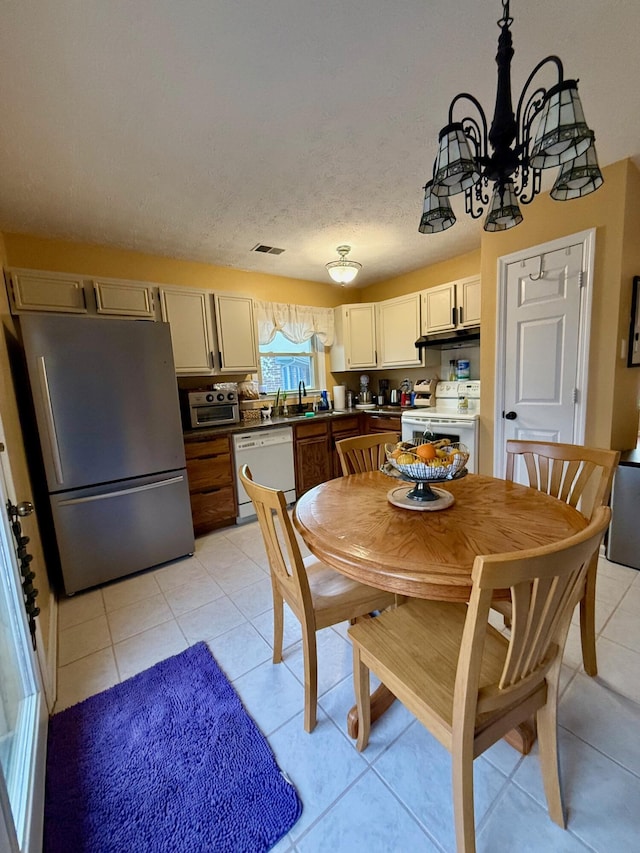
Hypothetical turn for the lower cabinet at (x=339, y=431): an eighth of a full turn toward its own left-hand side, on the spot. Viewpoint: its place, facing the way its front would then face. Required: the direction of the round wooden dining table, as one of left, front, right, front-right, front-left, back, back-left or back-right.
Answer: front

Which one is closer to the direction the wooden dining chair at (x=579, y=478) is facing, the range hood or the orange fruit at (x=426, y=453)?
the orange fruit

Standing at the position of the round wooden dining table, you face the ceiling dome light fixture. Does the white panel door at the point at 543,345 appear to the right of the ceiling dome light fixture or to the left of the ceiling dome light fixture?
right

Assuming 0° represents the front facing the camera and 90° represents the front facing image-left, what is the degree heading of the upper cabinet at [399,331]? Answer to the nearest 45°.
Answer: approximately 45°

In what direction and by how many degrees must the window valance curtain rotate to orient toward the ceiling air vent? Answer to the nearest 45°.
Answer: approximately 45° to its right

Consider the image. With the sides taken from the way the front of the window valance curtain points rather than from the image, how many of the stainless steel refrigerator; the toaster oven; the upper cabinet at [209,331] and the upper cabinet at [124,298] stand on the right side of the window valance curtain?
4

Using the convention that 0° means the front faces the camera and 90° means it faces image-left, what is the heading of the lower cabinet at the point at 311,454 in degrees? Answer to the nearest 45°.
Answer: approximately 315°

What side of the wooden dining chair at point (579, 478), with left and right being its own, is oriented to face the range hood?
right

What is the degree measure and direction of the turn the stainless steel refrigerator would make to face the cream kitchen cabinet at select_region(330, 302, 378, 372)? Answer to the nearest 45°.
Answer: approximately 45° to its left

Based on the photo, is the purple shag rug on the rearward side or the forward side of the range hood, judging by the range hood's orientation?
on the forward side

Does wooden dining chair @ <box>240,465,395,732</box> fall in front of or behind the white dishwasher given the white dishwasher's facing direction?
in front
